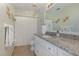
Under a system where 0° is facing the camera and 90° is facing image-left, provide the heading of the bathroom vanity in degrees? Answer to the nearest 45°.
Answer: approximately 45°

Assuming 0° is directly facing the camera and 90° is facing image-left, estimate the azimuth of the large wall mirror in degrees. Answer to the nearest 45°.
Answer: approximately 45°

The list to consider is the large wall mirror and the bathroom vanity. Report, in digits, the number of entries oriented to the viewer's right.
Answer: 0
